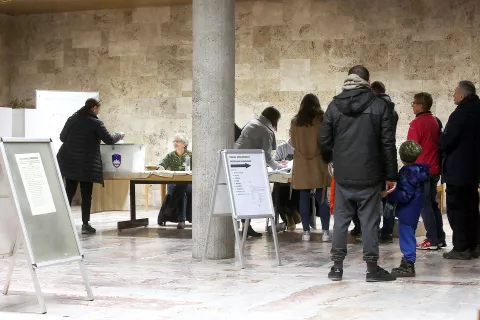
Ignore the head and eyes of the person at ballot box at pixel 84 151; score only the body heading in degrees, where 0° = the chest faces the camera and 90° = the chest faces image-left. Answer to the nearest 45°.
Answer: approximately 225°

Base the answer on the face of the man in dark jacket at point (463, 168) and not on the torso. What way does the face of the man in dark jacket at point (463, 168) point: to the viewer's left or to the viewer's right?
to the viewer's left

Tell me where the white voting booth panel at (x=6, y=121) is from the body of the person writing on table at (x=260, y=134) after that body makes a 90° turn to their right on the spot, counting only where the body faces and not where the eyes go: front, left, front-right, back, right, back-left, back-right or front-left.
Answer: back-right

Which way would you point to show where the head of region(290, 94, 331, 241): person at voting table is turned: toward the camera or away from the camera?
away from the camera

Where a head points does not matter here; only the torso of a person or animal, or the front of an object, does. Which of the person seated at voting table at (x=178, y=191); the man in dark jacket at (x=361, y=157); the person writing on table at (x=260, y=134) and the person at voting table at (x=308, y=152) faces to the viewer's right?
the person writing on table

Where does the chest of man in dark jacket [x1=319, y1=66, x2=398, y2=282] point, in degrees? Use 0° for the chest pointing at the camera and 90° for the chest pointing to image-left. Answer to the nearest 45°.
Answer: approximately 180°

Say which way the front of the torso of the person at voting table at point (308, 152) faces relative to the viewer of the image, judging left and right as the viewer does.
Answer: facing away from the viewer
